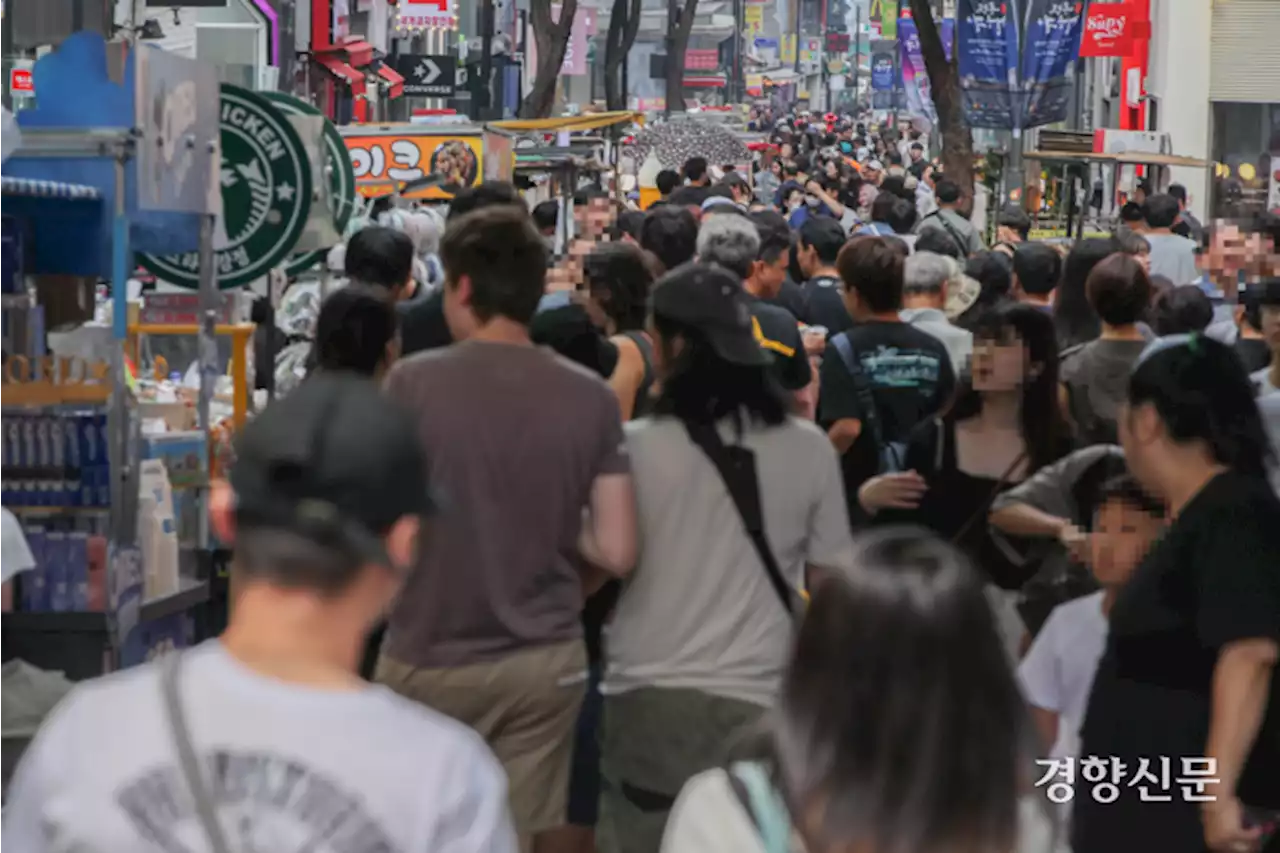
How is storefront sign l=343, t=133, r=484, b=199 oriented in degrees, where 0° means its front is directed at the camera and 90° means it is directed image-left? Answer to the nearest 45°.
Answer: approximately 0°

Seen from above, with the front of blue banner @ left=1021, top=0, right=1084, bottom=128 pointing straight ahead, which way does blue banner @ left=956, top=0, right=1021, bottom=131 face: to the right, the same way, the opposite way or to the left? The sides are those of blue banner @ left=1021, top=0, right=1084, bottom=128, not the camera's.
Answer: the same way

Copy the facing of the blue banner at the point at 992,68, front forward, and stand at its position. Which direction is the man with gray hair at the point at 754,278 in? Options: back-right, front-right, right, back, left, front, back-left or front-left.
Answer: front

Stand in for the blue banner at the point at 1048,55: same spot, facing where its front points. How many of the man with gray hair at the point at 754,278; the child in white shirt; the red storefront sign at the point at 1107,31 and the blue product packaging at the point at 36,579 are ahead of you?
3

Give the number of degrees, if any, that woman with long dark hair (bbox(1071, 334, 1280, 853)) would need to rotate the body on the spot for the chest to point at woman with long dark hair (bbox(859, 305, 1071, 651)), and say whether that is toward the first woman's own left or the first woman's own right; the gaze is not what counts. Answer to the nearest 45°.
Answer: approximately 90° to the first woman's own right

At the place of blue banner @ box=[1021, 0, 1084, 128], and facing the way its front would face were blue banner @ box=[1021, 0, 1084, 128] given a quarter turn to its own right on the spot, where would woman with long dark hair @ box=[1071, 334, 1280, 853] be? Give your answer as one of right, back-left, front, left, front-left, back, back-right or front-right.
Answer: left

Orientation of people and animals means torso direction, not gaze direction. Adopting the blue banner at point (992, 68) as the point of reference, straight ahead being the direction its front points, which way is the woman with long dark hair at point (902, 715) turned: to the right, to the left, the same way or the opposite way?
the opposite way

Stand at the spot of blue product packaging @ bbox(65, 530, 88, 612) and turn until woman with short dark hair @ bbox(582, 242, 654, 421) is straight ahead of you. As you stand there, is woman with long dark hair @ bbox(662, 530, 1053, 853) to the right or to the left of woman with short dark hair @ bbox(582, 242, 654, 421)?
right

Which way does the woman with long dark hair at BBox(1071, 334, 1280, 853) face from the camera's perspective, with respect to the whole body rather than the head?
to the viewer's left

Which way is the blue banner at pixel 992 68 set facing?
toward the camera

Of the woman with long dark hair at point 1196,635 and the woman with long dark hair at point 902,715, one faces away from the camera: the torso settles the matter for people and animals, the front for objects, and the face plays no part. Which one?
the woman with long dark hair at point 902,715

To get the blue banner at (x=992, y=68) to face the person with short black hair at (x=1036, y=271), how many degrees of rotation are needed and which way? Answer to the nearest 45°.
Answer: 0° — it already faces them

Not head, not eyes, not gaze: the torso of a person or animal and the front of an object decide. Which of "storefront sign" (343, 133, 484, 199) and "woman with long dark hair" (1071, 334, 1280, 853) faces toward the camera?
the storefront sign

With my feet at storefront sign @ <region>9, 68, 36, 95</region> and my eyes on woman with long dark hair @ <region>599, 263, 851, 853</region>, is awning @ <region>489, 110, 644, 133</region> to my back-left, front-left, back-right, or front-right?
back-left

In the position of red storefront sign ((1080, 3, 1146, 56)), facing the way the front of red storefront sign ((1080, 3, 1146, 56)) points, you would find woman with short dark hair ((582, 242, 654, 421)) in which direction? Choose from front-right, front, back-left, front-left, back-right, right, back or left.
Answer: front

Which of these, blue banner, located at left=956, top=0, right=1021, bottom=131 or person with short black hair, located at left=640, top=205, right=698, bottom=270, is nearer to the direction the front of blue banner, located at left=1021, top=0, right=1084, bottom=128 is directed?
the person with short black hair

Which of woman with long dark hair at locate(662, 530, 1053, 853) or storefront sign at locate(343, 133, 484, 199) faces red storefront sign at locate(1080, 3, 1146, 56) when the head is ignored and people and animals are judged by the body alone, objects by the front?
the woman with long dark hair

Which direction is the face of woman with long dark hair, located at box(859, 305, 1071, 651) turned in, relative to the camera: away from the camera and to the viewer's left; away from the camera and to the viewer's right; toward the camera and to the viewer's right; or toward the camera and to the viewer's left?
toward the camera and to the viewer's left

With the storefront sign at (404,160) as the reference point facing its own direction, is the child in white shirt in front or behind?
in front

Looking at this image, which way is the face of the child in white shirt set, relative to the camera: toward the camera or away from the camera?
toward the camera
